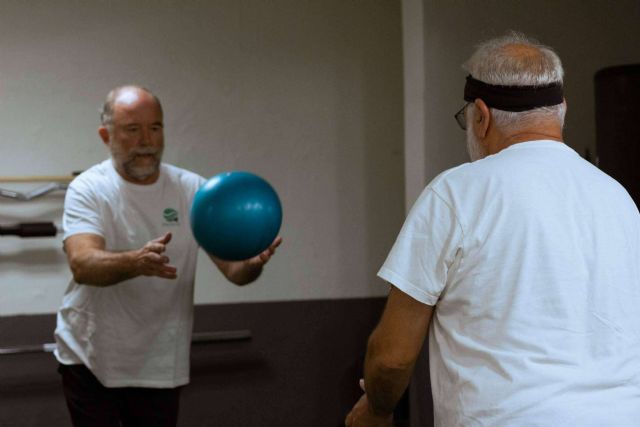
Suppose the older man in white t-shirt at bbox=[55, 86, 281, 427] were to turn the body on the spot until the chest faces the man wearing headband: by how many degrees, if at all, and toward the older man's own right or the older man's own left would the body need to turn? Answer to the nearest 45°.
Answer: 0° — they already face them

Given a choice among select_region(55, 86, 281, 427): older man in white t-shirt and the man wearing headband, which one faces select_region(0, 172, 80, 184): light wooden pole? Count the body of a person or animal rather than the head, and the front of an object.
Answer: the man wearing headband

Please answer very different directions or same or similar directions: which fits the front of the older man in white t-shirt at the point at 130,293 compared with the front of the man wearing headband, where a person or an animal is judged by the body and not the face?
very different directions

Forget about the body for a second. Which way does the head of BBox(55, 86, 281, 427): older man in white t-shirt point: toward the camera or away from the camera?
toward the camera

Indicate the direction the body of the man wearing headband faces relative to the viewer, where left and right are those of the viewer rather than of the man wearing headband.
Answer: facing away from the viewer and to the left of the viewer

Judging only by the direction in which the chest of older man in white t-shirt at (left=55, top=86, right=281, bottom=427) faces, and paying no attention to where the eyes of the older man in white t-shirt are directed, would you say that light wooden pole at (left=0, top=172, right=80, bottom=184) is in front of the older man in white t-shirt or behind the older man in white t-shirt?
behind

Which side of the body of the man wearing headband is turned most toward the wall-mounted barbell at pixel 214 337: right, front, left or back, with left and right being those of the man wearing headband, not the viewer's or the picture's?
front

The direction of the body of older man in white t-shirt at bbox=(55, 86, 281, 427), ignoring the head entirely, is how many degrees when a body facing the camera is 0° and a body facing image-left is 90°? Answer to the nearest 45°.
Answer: approximately 315°

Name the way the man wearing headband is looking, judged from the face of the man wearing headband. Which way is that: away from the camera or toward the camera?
away from the camera

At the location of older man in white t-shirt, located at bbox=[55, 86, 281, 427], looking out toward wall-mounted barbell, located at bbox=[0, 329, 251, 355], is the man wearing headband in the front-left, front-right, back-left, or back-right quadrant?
back-right

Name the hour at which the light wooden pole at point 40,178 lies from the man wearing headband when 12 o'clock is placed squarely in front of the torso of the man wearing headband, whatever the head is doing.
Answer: The light wooden pole is roughly at 12 o'clock from the man wearing headband.

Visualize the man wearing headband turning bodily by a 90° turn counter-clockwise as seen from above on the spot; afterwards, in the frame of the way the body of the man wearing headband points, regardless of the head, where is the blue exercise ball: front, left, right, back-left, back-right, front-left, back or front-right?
right
